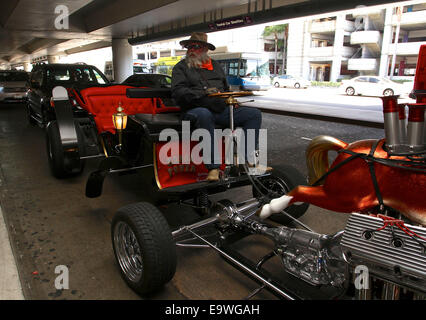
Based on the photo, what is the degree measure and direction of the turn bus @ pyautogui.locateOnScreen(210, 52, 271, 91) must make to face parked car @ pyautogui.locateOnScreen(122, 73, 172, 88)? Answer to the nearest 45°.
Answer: approximately 45° to its right

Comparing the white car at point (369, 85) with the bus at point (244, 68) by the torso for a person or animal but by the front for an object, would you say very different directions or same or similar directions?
same or similar directions

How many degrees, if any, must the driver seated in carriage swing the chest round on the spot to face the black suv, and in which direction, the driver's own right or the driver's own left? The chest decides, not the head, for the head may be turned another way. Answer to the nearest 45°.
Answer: approximately 180°

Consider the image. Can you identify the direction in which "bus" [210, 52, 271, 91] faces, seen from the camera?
facing the viewer and to the right of the viewer

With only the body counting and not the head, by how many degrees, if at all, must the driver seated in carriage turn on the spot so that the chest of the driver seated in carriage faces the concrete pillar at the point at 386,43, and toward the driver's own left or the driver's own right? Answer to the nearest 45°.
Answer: approximately 90° to the driver's own left

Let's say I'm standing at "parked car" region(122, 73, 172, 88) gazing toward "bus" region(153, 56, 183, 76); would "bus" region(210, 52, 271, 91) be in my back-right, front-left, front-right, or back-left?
front-right

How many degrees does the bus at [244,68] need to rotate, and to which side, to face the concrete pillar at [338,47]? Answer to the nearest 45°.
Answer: approximately 90° to its left

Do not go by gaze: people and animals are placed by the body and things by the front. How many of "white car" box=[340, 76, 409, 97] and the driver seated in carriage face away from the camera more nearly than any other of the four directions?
0

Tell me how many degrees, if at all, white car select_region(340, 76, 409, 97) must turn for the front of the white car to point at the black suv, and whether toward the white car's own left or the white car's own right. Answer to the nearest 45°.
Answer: approximately 90° to the white car's own right
